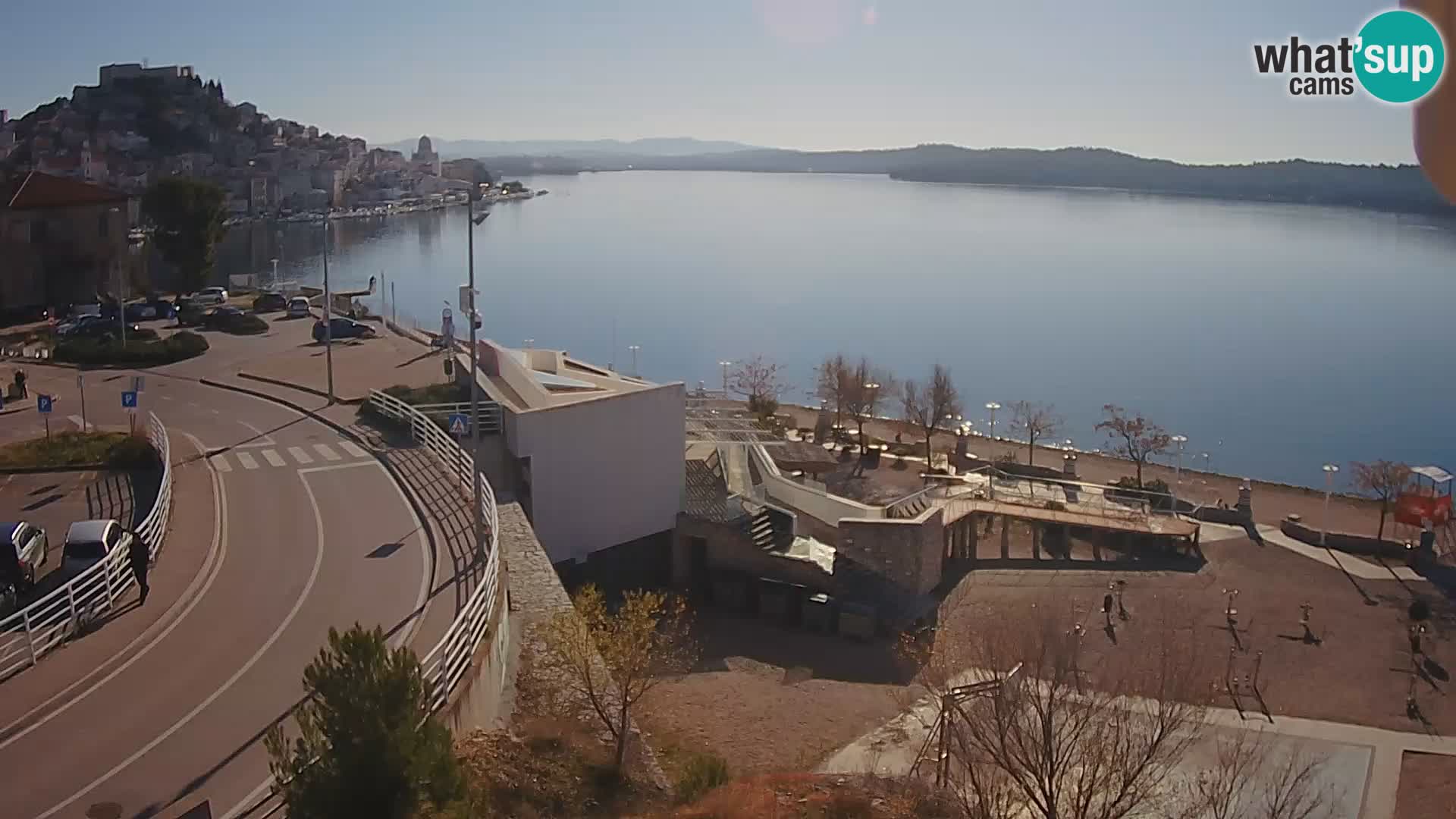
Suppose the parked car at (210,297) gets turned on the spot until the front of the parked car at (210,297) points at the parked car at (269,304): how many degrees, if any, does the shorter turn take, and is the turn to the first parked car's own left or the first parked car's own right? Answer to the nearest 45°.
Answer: approximately 135° to the first parked car's own left

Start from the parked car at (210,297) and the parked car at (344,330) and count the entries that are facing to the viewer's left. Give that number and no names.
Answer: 1

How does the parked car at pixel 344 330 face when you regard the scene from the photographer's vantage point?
facing to the right of the viewer

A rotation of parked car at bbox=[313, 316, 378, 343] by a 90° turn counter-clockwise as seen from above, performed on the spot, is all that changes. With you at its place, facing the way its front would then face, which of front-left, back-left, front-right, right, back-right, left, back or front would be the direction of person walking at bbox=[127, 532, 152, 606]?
back
